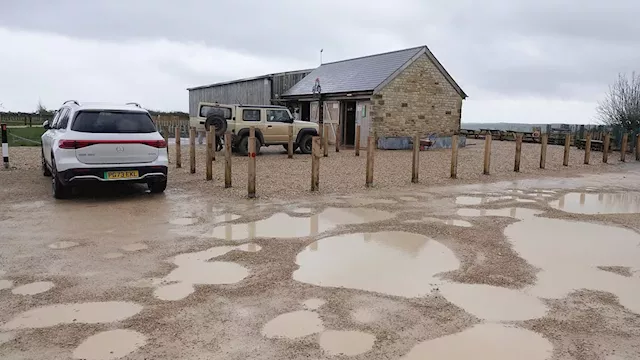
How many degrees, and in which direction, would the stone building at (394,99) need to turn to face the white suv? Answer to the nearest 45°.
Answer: approximately 45° to its left

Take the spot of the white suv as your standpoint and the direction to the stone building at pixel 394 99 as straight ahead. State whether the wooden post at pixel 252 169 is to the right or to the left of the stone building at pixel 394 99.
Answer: right

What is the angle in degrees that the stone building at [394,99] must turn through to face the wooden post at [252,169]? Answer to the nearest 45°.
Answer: approximately 45° to its left

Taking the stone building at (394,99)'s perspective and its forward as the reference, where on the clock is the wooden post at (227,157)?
The wooden post is roughly at 11 o'clock from the stone building.

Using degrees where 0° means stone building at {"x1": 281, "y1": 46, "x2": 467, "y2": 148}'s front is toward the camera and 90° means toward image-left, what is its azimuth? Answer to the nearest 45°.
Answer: approximately 45°

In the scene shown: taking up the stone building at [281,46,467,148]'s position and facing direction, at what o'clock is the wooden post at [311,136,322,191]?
The wooden post is roughly at 11 o'clock from the stone building.
